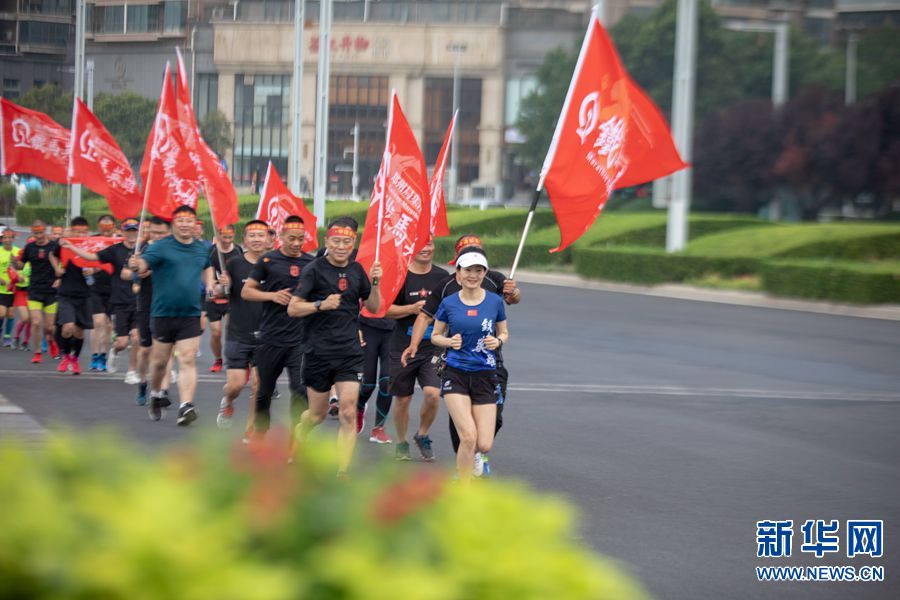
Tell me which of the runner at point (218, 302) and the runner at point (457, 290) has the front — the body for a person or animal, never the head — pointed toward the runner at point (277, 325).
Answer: the runner at point (218, 302)

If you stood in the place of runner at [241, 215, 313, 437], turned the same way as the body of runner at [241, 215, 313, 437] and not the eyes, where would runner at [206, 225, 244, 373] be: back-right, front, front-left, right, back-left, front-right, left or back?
back-left

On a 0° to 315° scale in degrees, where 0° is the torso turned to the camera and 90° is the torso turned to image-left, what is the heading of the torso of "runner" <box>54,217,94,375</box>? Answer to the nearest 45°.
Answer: approximately 0°

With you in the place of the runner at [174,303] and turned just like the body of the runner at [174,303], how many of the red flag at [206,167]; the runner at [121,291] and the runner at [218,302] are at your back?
3
